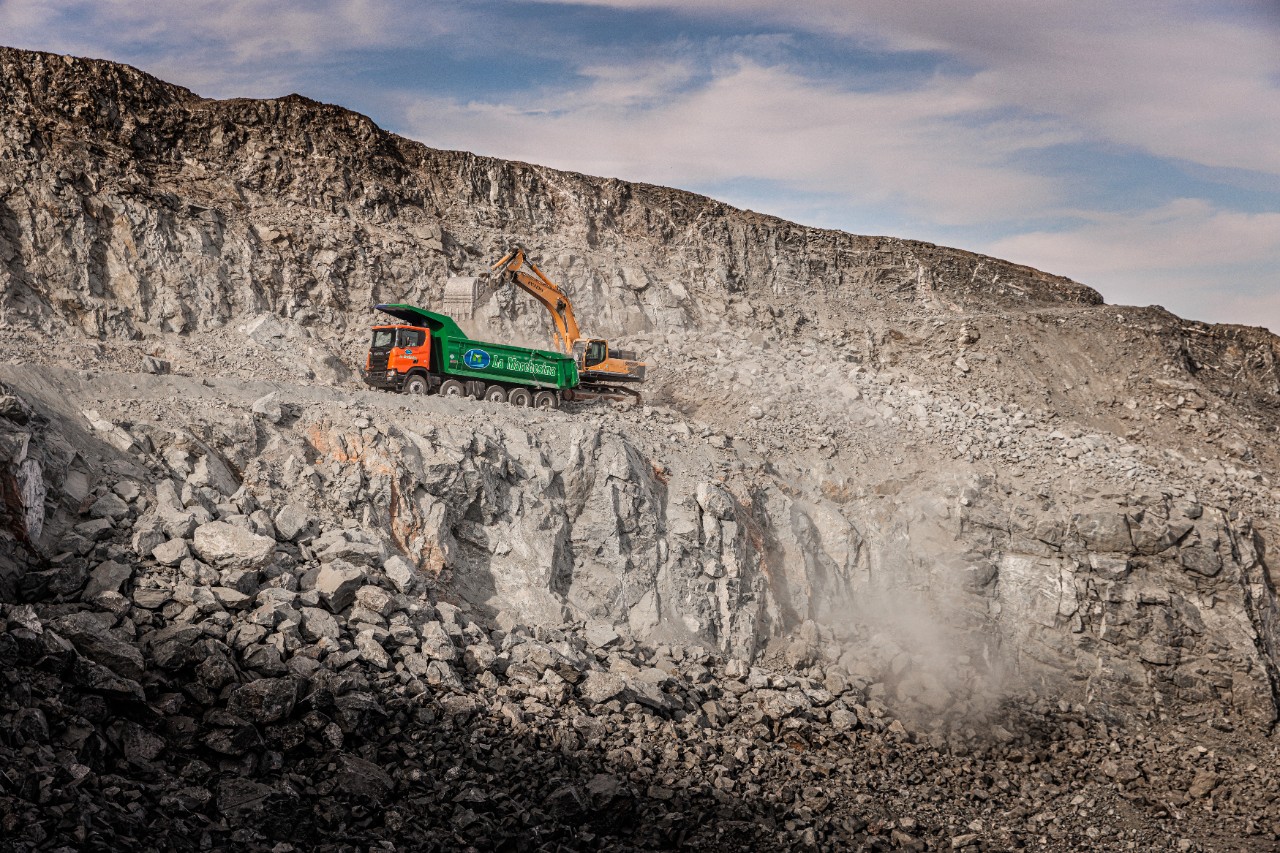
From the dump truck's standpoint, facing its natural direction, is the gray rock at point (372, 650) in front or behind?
in front

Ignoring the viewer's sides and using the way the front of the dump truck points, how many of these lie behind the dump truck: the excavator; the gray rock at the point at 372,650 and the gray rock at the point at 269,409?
1

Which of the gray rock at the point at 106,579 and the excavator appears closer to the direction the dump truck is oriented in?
the gray rock

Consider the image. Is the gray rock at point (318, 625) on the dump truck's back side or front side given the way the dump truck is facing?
on the front side

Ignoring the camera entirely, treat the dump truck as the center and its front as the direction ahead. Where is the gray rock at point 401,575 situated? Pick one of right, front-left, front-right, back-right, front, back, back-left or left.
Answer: front-left

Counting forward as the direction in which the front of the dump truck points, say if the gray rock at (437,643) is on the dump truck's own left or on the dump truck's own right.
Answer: on the dump truck's own left

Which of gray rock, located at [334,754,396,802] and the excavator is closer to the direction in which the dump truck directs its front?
the gray rock

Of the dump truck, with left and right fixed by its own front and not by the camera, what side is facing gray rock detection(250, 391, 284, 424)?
front

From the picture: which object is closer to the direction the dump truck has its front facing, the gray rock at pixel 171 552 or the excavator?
the gray rock
